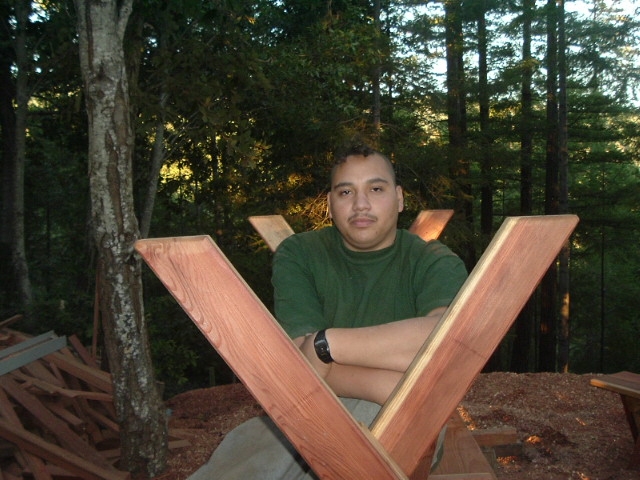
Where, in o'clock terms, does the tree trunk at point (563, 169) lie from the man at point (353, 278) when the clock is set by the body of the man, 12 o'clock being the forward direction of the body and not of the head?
The tree trunk is roughly at 7 o'clock from the man.

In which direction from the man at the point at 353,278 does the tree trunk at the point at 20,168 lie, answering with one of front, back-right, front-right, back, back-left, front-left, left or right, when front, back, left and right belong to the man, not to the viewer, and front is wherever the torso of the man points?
back-right

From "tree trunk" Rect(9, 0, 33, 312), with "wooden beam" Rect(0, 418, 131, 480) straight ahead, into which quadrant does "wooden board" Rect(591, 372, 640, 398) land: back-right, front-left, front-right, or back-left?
front-left

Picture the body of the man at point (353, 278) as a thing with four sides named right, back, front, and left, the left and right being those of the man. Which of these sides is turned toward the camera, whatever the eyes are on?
front

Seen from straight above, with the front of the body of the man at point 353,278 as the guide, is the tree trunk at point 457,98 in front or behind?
behind

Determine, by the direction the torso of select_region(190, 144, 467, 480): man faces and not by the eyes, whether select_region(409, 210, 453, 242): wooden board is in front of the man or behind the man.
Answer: behind

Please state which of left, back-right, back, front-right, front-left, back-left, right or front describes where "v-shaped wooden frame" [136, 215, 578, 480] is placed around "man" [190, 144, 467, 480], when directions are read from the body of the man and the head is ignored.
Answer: front

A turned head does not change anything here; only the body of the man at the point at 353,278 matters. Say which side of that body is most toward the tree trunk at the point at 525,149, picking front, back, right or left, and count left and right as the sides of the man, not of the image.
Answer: back

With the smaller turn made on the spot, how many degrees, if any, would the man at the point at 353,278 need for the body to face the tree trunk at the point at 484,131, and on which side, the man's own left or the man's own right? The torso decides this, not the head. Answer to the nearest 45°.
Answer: approximately 180°

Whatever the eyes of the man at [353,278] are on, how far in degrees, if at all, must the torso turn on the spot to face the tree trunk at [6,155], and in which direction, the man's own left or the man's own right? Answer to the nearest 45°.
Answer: approximately 135° to the man's own right

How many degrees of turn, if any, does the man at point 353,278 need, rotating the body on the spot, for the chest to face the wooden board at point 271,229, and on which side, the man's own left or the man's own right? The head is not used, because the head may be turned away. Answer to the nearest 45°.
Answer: approximately 135° to the man's own right
